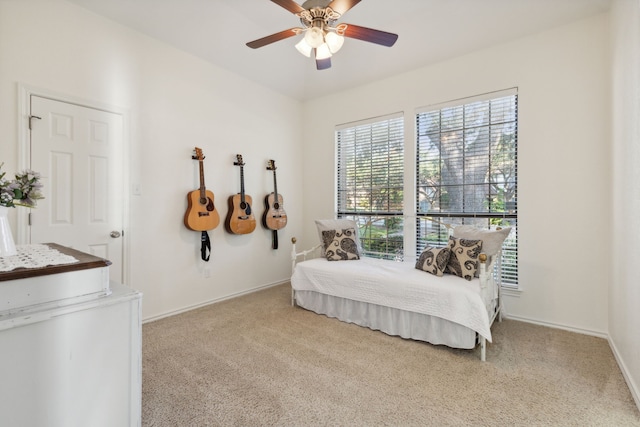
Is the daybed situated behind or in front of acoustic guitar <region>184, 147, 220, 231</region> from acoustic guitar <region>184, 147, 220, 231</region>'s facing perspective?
in front

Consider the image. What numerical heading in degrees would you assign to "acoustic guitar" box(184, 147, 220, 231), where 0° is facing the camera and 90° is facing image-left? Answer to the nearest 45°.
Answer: approximately 315°

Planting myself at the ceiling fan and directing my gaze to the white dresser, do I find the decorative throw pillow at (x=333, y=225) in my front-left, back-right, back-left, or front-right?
back-right

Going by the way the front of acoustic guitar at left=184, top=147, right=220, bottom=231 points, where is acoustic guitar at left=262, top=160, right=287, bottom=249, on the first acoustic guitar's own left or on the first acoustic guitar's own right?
on the first acoustic guitar's own left

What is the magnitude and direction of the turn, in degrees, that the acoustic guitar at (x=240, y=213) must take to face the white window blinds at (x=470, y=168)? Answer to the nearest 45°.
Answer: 0° — it already faces it

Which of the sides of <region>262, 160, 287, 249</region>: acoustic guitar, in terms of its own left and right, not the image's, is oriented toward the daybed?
front

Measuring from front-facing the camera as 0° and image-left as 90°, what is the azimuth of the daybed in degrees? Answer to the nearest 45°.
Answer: approximately 45°

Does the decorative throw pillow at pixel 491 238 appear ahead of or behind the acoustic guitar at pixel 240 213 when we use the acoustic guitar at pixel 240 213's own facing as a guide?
ahead

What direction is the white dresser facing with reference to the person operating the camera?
facing away from the viewer and to the right of the viewer

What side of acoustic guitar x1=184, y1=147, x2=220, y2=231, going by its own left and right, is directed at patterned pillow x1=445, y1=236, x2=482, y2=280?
front

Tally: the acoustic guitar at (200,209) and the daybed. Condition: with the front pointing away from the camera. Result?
0

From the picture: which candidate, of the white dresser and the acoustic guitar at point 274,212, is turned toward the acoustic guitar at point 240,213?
the white dresser

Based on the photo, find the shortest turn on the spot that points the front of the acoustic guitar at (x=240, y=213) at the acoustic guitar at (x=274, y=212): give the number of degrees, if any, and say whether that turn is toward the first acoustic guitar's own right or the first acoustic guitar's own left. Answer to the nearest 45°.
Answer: approximately 90° to the first acoustic guitar's own left

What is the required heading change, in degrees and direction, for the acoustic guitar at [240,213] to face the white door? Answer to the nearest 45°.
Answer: approximately 90° to its right
